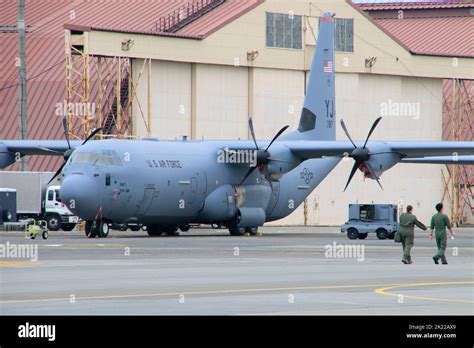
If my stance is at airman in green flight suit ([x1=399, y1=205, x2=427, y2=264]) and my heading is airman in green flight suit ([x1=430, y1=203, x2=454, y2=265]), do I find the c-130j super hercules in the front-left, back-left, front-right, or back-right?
back-left

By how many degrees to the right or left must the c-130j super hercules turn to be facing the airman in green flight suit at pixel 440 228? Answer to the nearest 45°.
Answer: approximately 90° to its left

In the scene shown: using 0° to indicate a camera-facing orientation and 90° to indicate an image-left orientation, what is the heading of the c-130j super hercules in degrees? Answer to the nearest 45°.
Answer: approximately 45°

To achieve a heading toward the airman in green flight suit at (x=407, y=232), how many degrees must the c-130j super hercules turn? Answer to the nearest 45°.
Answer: approximately 90° to its left

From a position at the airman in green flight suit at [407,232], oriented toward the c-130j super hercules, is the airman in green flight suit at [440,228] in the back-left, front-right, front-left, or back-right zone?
back-right
